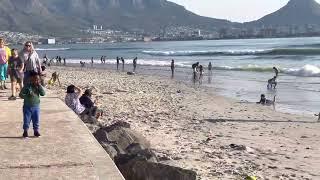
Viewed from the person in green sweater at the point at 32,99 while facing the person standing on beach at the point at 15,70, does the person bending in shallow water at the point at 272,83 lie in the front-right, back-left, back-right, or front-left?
front-right

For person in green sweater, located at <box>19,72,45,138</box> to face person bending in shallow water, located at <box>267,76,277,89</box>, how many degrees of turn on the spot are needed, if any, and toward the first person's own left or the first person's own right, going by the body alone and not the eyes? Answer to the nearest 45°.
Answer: approximately 135° to the first person's own left

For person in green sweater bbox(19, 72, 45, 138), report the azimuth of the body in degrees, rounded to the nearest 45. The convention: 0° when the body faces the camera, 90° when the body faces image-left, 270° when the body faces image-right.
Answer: approximately 0°

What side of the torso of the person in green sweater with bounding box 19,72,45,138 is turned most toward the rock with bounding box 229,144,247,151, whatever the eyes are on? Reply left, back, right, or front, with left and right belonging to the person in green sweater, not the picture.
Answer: left

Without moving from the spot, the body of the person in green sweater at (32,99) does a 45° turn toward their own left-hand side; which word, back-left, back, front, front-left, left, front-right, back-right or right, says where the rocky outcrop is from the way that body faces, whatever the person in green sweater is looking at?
front

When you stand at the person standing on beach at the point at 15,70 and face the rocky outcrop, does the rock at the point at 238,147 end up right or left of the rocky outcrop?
left

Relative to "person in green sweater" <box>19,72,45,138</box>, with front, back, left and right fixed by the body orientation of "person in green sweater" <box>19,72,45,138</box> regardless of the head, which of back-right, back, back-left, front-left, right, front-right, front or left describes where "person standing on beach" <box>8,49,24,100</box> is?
back
